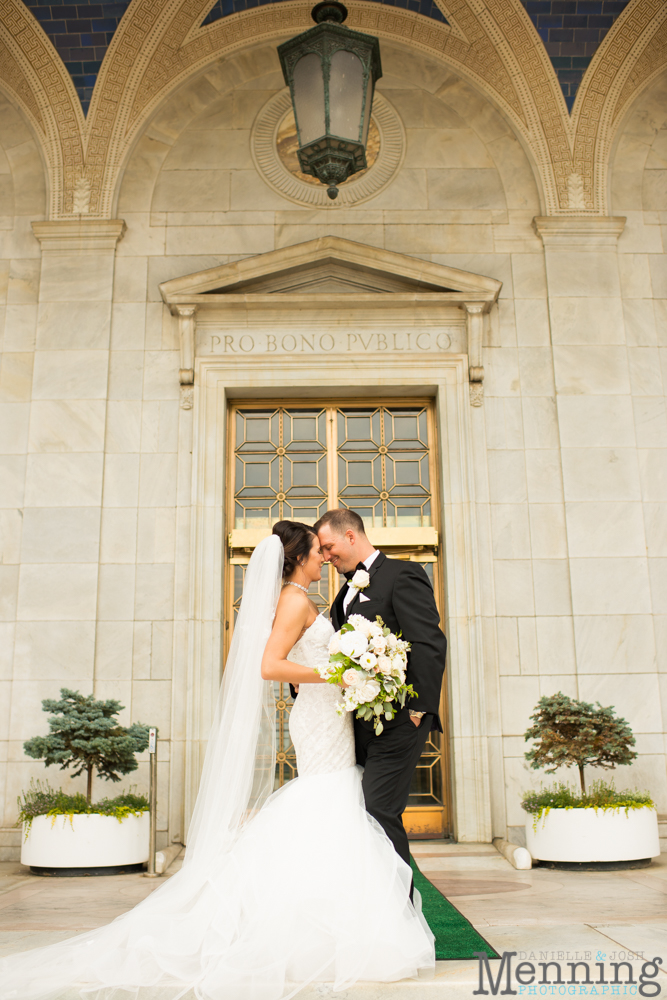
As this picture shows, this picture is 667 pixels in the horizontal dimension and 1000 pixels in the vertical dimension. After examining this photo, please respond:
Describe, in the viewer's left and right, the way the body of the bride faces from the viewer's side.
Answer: facing to the right of the viewer

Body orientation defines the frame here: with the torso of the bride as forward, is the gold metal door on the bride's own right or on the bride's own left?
on the bride's own left

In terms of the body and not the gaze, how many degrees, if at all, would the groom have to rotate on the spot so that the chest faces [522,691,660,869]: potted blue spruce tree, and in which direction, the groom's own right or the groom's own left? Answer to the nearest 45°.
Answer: approximately 180°

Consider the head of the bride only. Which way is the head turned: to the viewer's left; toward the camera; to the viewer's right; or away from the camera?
to the viewer's right

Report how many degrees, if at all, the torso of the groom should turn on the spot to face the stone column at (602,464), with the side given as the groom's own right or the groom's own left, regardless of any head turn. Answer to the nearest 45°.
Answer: approximately 180°

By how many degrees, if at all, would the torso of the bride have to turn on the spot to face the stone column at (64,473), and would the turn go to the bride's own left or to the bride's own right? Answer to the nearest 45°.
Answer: approximately 90° to the bride's own left

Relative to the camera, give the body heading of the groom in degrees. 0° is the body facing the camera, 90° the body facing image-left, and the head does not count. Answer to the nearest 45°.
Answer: approximately 45°
